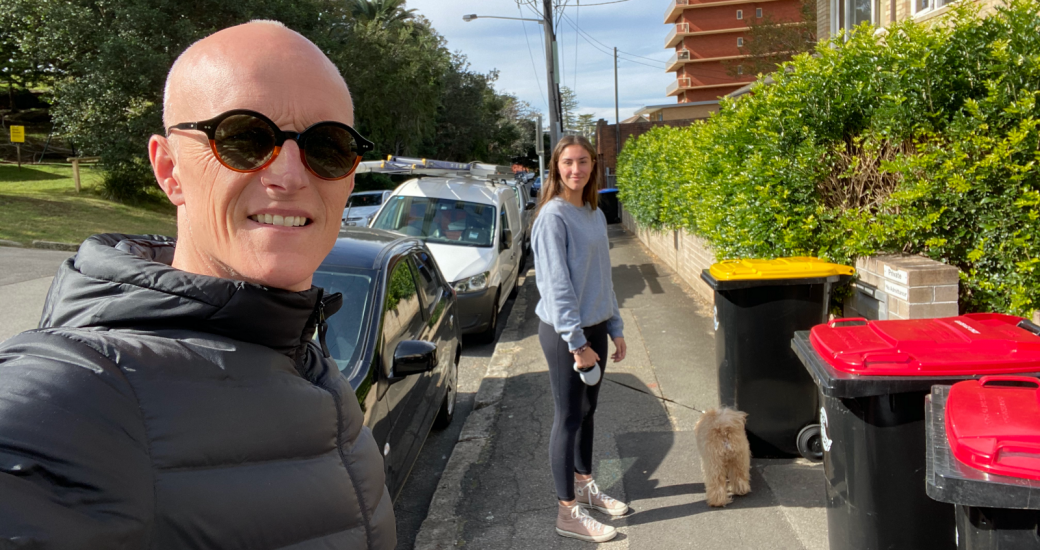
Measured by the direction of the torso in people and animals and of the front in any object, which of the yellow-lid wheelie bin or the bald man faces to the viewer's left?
the yellow-lid wheelie bin

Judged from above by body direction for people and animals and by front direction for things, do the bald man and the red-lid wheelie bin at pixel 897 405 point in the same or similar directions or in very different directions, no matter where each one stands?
very different directions

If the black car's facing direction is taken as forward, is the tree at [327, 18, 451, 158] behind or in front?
behind

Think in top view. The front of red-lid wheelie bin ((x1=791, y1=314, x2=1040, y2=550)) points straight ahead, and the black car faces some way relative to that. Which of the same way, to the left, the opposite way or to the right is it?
to the left

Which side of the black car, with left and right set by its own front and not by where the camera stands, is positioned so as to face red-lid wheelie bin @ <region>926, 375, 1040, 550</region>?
left

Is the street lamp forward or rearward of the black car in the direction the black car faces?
rearward

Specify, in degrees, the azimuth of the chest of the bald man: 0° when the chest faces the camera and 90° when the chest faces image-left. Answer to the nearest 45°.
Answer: approximately 315°

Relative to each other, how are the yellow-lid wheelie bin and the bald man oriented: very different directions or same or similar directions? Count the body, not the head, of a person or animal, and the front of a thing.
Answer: very different directions

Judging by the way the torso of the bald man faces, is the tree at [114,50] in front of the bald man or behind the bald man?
behind

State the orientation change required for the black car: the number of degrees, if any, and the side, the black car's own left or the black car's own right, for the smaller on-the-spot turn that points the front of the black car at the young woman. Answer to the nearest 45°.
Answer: approximately 90° to the black car's own left

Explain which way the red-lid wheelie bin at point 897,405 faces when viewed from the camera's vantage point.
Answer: facing to the left of the viewer

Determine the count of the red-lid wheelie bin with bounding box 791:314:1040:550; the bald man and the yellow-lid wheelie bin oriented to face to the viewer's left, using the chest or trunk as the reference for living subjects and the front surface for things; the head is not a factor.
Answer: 2

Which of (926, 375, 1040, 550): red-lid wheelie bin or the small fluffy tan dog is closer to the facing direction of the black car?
the red-lid wheelie bin

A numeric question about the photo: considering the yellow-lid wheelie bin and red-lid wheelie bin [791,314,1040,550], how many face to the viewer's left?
2

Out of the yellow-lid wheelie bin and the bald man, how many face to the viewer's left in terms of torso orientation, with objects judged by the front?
1

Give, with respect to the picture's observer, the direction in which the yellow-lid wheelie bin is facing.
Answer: facing to the left of the viewer
